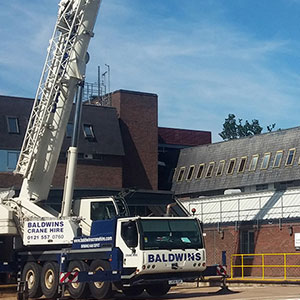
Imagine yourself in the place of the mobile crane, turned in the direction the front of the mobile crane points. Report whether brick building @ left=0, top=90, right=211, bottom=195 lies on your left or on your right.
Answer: on your left

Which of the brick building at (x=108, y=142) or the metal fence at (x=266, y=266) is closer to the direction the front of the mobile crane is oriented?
the metal fence

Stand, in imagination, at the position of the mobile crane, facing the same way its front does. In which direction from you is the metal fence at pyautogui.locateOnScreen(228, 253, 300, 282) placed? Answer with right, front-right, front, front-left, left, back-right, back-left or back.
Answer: left

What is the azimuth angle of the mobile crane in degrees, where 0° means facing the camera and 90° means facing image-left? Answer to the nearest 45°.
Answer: approximately 315°
